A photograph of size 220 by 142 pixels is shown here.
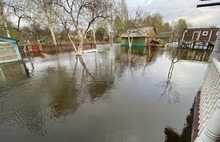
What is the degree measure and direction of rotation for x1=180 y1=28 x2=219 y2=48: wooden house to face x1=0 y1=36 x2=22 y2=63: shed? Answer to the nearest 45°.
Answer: approximately 45° to its right

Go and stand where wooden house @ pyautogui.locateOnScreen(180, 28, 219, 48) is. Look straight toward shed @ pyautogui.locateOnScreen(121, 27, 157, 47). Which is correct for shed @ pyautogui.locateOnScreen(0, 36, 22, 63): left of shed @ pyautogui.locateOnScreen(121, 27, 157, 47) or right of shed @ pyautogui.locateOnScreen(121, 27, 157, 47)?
left

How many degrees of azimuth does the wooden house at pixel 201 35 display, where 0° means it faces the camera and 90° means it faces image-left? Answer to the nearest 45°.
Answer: approximately 0°

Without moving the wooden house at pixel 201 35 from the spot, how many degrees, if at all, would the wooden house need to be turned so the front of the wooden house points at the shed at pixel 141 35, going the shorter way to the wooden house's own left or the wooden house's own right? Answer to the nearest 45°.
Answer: approximately 90° to the wooden house's own right
